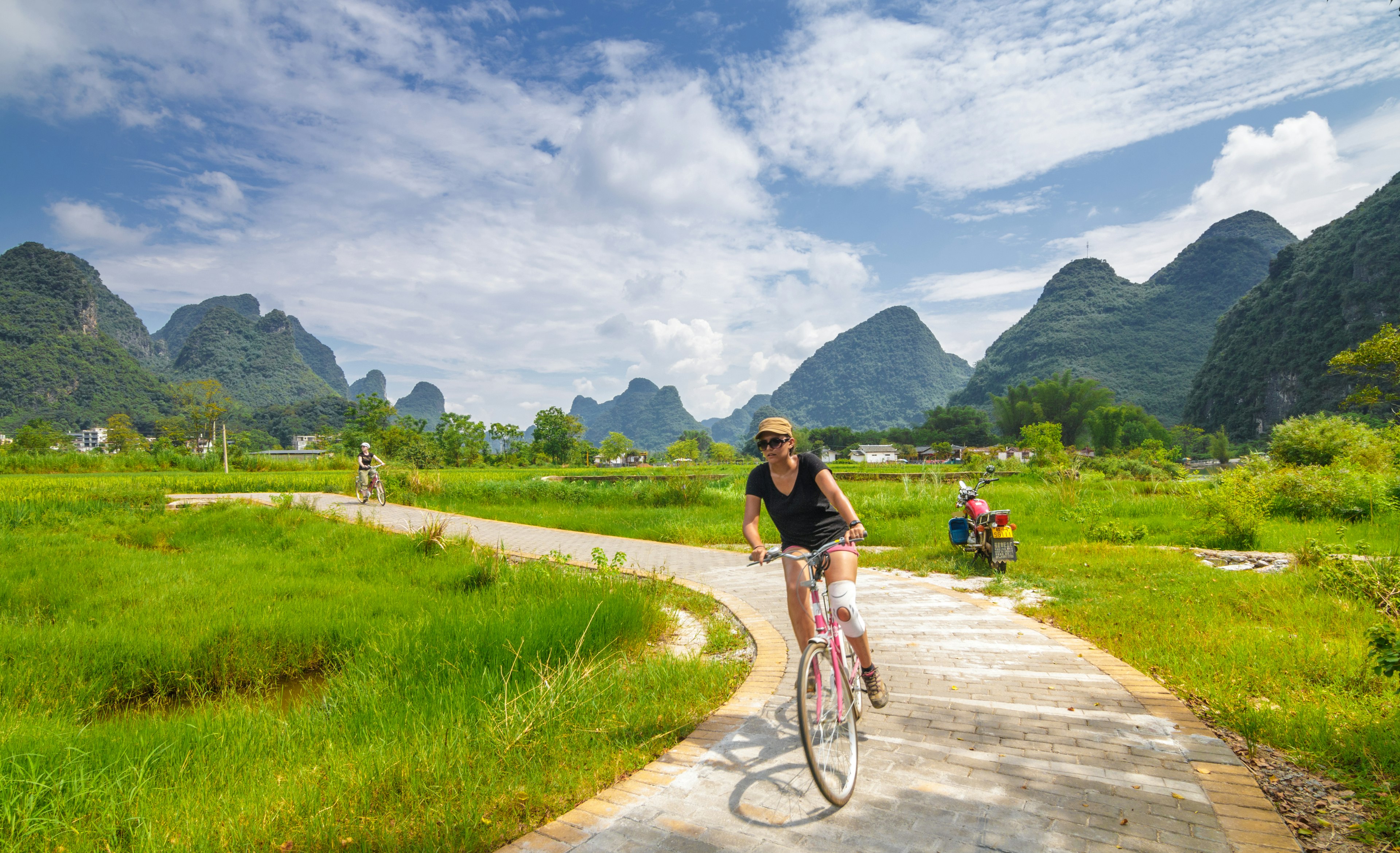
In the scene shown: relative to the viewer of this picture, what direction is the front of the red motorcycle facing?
facing away from the viewer and to the left of the viewer

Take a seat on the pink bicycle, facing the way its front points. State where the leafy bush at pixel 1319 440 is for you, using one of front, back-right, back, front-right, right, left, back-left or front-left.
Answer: back-left

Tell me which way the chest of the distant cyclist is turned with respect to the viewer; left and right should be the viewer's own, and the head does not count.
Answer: facing the viewer and to the right of the viewer

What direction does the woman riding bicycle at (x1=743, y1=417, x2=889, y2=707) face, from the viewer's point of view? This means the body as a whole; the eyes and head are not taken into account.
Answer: toward the camera

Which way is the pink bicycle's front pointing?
toward the camera

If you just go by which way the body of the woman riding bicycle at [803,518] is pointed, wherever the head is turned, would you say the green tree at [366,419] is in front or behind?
behind

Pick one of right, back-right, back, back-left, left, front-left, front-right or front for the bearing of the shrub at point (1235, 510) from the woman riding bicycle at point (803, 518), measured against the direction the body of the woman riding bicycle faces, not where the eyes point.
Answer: back-left

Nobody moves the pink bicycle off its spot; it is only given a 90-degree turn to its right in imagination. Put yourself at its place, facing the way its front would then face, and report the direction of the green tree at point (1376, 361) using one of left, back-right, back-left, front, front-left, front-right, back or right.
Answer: back-right

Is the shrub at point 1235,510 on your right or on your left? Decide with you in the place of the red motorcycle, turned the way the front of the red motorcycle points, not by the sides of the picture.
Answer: on your right

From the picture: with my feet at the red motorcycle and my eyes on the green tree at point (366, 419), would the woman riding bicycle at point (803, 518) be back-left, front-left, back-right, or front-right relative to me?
back-left
